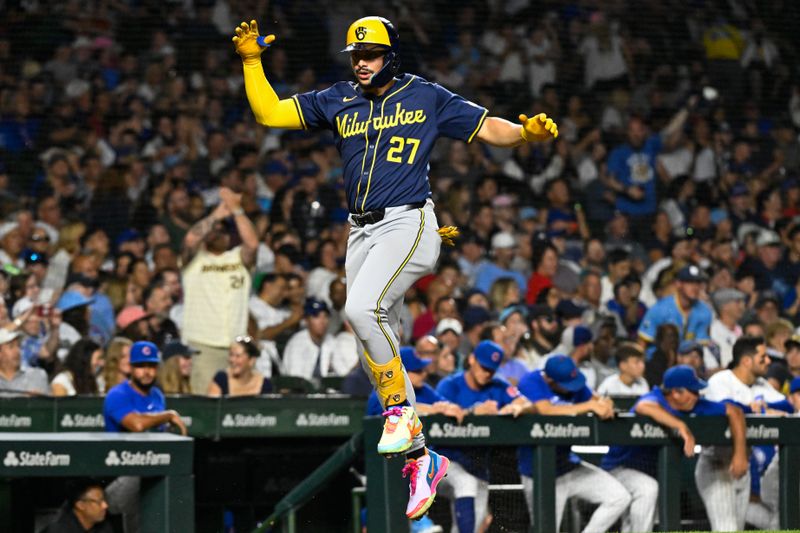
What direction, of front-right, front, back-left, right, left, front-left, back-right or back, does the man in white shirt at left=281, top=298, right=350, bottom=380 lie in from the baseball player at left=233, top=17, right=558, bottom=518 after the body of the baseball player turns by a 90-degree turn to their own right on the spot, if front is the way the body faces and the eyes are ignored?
front-right

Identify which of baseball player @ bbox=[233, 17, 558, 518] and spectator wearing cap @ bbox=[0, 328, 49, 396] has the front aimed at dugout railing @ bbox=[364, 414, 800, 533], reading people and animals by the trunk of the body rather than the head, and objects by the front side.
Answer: the spectator wearing cap

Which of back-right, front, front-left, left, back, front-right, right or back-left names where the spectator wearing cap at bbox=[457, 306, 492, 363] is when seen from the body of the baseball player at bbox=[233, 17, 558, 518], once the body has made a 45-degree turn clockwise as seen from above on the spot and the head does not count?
right

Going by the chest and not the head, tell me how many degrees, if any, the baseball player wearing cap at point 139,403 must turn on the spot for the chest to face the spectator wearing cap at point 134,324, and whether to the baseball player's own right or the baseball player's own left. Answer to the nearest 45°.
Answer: approximately 135° to the baseball player's own left

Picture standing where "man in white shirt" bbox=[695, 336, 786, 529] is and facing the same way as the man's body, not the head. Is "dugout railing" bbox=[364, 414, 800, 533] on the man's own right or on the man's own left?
on the man's own right

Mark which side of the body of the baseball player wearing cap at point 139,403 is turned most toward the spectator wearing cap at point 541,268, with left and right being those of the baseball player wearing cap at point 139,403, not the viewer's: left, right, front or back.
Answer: left

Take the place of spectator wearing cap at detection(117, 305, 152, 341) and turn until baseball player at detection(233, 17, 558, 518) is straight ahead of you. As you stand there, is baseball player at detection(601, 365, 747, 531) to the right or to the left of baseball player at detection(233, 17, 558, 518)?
left

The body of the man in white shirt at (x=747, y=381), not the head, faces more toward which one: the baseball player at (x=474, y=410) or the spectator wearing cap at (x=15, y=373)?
the baseball player

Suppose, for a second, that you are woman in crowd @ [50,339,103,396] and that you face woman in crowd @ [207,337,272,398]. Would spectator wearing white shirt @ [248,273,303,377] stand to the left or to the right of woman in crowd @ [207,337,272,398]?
left
